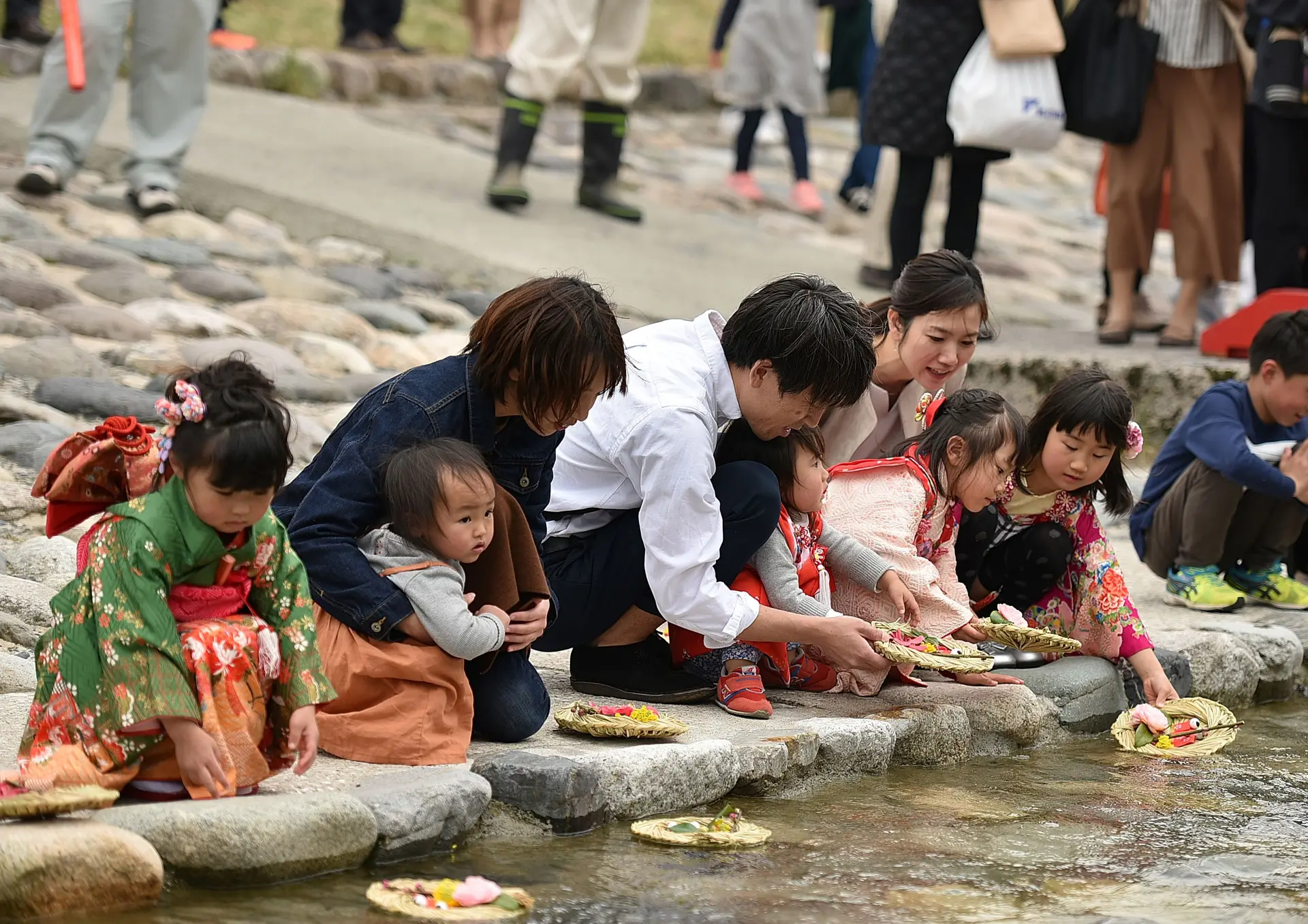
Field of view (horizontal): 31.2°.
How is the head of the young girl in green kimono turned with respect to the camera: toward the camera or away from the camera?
toward the camera

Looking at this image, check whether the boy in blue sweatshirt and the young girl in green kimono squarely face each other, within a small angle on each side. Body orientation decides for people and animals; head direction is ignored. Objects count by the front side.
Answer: no

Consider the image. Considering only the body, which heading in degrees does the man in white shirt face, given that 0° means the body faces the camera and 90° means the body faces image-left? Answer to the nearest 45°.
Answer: approximately 270°

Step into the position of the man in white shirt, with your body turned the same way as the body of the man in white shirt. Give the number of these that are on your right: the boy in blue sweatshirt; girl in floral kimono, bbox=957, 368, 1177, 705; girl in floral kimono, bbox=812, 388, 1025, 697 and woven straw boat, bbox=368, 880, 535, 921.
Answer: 1

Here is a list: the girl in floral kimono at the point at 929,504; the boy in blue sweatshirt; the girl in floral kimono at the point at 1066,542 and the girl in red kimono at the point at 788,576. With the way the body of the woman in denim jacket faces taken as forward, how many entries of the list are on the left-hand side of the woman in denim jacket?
4

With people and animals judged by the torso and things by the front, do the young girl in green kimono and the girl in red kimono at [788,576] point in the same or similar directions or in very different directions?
same or similar directions

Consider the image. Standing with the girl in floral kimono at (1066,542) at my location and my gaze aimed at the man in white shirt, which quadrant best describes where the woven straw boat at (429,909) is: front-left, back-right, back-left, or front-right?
front-left

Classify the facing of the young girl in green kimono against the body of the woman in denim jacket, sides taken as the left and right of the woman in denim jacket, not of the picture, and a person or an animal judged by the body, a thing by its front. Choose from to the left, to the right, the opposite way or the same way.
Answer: the same way

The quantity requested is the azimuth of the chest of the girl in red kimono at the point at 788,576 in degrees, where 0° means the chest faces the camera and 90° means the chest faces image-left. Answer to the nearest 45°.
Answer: approximately 315°

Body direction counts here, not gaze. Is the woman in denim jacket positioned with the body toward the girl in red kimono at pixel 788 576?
no

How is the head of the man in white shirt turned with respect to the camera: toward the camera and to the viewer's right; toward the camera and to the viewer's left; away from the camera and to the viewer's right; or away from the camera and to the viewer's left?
toward the camera and to the viewer's right

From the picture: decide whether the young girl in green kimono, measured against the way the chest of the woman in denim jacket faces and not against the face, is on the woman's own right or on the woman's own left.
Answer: on the woman's own right
